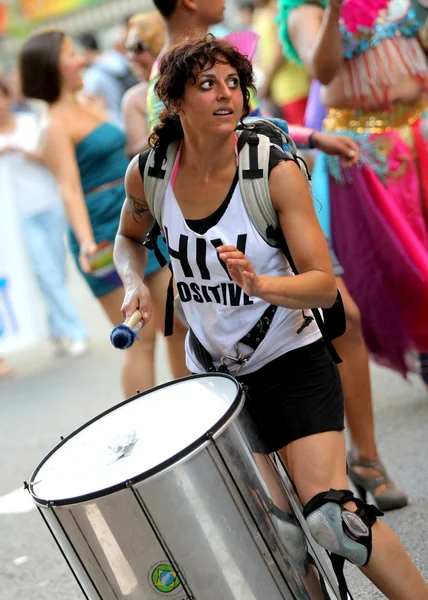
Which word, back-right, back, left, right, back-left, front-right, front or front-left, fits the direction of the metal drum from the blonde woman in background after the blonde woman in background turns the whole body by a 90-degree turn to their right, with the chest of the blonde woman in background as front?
back-left

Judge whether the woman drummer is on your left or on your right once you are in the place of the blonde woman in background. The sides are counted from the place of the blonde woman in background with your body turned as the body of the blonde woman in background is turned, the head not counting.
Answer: on your left

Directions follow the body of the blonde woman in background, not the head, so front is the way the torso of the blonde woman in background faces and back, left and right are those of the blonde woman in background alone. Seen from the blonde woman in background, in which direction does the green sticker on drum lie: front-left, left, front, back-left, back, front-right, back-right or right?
front-left

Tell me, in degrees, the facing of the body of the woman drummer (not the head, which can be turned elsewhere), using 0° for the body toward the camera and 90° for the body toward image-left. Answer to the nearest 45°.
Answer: approximately 45°
